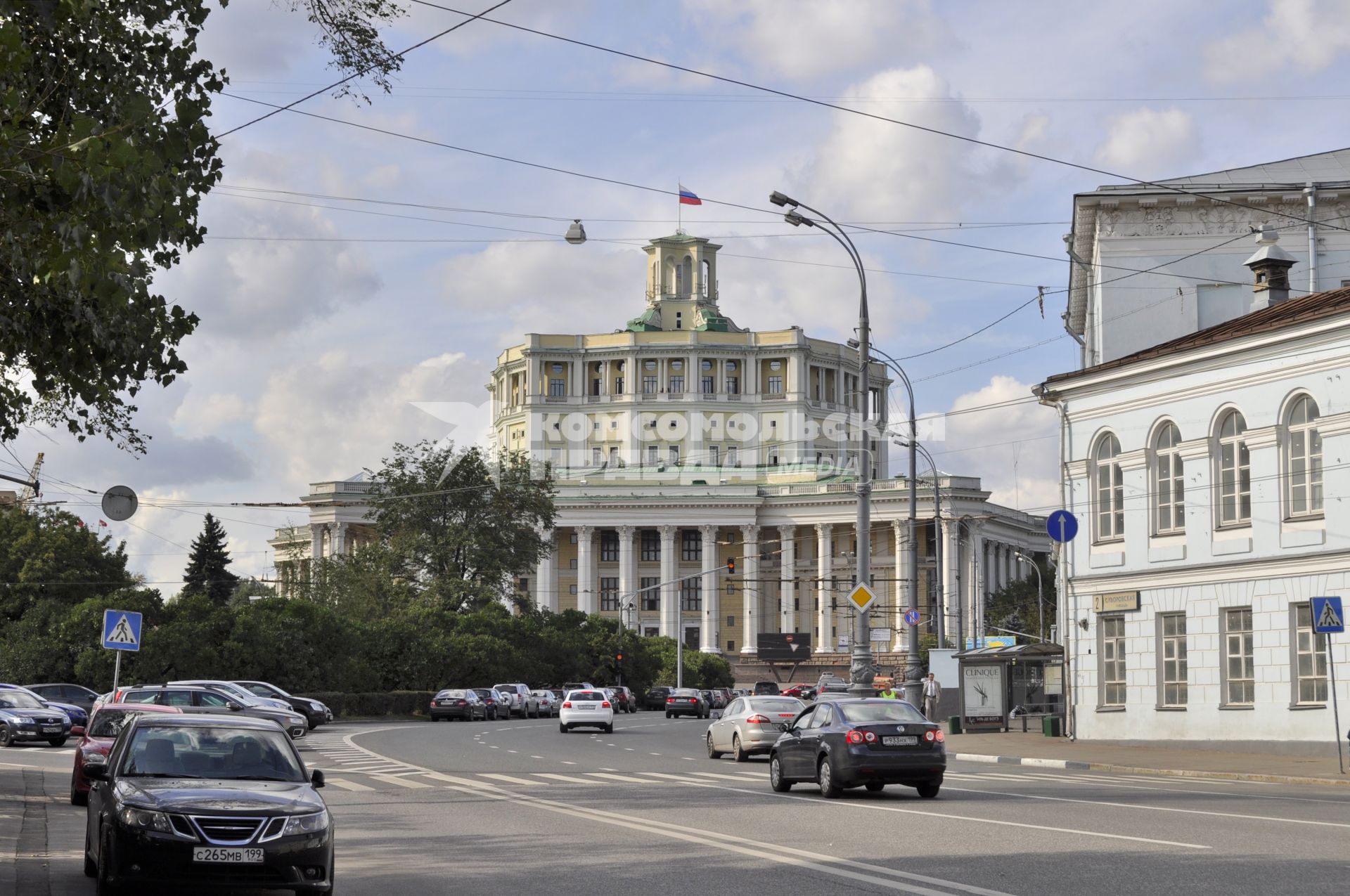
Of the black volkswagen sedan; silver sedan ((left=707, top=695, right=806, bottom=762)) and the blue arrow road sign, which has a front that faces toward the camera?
the blue arrow road sign

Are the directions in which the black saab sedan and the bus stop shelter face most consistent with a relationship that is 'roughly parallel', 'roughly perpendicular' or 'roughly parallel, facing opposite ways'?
roughly perpendicular

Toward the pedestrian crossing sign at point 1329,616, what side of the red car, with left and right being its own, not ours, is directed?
left

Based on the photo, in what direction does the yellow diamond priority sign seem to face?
toward the camera

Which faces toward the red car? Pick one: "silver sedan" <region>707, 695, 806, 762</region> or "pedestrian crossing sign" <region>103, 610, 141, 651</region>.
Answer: the pedestrian crossing sign

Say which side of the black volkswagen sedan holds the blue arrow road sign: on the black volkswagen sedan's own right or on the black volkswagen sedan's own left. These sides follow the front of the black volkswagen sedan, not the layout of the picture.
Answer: on the black volkswagen sedan's own right

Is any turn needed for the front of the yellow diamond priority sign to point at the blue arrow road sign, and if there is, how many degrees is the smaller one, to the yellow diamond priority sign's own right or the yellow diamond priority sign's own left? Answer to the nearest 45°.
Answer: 0° — it already faces it

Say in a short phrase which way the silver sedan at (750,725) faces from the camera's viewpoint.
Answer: facing away from the viewer and to the left of the viewer

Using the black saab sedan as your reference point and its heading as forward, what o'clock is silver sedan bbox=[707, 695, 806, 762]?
The silver sedan is roughly at 7 o'clock from the black saab sedan.

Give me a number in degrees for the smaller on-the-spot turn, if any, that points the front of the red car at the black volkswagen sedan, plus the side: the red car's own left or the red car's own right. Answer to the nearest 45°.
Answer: approximately 90° to the red car's own left

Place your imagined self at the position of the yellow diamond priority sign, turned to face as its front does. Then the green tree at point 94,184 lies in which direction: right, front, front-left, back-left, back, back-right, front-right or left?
front

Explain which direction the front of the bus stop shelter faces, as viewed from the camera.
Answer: facing the viewer and to the left of the viewer

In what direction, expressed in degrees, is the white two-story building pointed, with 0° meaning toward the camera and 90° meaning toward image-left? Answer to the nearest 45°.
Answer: approximately 45°

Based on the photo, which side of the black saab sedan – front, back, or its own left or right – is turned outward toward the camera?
front

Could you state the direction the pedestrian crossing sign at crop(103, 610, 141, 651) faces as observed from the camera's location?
facing the viewer
